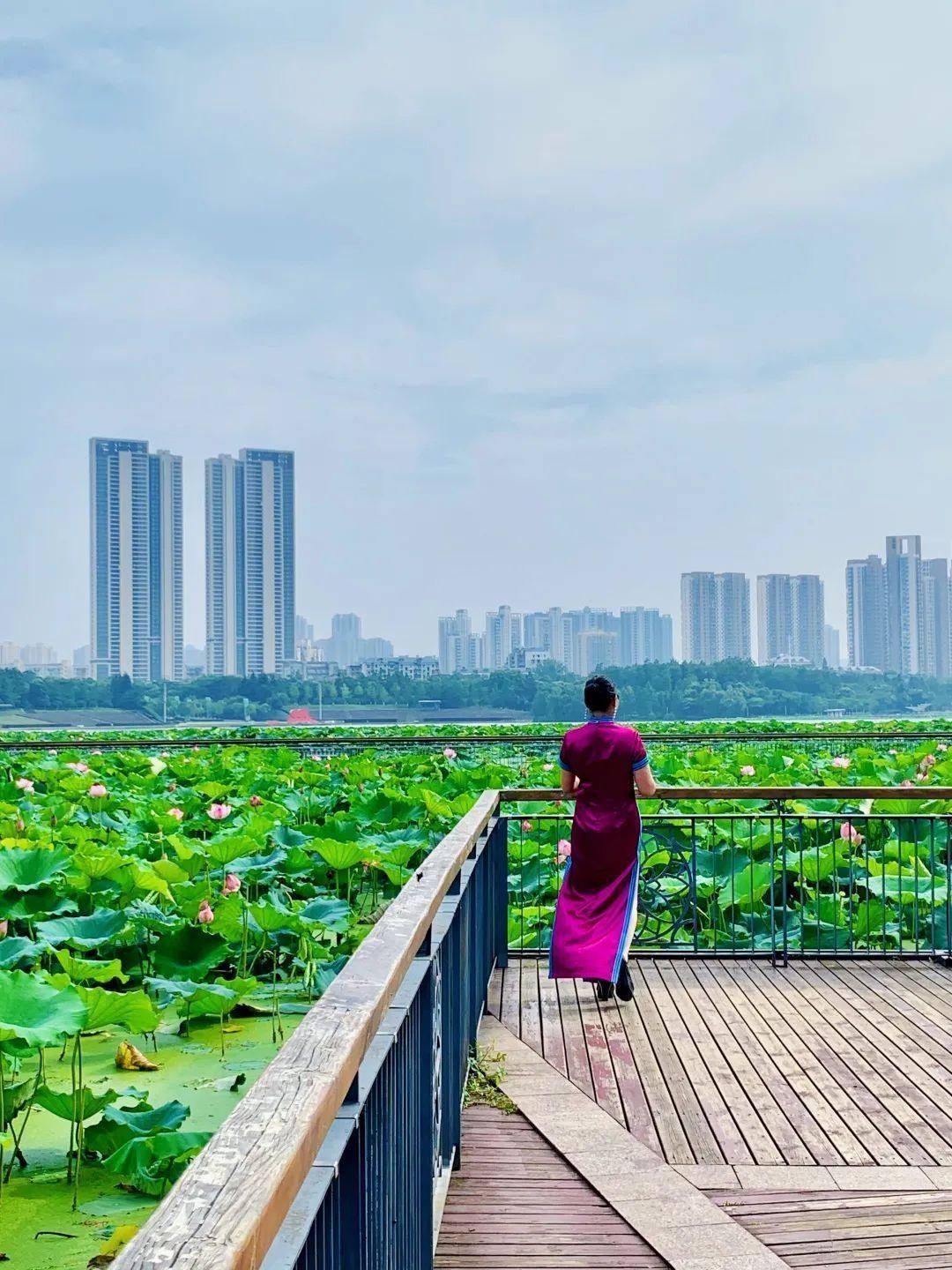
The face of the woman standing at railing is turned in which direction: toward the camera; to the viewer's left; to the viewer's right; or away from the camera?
away from the camera

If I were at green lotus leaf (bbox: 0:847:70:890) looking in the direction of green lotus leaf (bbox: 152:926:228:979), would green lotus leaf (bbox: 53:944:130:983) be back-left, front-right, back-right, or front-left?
front-right

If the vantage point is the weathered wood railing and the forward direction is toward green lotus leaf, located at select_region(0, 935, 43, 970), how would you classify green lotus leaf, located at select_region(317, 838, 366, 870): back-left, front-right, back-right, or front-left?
front-right

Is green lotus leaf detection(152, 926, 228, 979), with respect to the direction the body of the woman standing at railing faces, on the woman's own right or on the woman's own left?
on the woman's own left

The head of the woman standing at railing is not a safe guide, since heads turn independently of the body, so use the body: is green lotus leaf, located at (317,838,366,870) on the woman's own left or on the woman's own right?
on the woman's own left

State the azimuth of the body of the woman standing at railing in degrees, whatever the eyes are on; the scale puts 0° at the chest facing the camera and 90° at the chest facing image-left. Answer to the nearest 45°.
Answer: approximately 180°

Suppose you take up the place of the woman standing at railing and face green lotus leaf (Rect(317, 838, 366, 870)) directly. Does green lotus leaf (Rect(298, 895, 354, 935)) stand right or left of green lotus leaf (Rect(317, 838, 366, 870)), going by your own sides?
left

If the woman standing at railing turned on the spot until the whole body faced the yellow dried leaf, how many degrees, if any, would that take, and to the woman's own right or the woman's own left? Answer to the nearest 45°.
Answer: approximately 135° to the woman's own left
